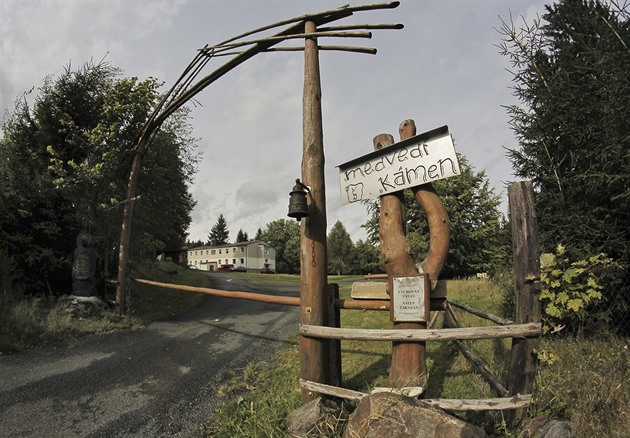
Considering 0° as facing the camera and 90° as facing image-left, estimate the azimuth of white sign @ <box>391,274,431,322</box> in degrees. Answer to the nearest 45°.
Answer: approximately 0°

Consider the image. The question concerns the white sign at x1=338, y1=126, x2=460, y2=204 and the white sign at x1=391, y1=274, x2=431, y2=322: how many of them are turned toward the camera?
2

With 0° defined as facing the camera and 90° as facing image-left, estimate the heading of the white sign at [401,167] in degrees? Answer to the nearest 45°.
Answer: approximately 0°

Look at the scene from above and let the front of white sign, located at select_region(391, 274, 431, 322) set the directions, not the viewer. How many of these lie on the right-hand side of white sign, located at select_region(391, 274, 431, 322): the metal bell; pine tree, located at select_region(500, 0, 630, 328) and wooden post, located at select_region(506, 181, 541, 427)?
1

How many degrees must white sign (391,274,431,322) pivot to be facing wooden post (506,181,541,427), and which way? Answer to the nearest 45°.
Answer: approximately 90° to its left

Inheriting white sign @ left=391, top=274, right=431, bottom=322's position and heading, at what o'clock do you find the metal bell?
The metal bell is roughly at 3 o'clock from the white sign.

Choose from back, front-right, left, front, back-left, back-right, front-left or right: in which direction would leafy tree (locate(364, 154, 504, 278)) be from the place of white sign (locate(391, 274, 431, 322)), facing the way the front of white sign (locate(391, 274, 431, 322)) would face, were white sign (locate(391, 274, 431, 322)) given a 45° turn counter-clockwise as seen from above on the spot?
back-left
